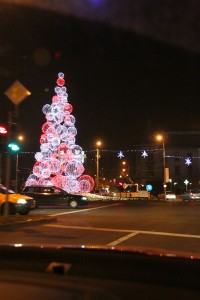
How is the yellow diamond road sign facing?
toward the camera

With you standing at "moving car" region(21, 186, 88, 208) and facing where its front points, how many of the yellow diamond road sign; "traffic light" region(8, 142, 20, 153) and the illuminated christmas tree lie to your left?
1

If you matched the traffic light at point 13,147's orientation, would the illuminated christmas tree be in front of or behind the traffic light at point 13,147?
behind

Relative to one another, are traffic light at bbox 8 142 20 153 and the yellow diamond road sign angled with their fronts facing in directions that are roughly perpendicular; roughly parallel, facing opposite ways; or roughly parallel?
roughly parallel

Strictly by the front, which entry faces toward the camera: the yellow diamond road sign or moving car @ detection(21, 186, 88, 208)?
the yellow diamond road sign

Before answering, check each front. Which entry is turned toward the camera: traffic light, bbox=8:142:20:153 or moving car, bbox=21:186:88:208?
the traffic light

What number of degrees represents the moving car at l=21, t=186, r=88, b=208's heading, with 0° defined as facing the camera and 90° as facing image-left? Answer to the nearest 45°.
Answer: approximately 270°

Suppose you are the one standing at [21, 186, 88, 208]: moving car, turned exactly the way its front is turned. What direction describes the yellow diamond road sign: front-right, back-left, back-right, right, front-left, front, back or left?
right

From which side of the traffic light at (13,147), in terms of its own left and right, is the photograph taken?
front

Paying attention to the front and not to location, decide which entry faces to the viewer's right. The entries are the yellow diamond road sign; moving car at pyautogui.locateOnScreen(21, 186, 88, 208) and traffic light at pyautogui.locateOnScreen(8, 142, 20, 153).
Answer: the moving car

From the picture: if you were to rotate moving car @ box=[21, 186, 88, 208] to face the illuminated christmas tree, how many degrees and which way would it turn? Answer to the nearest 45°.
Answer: approximately 90° to its left
